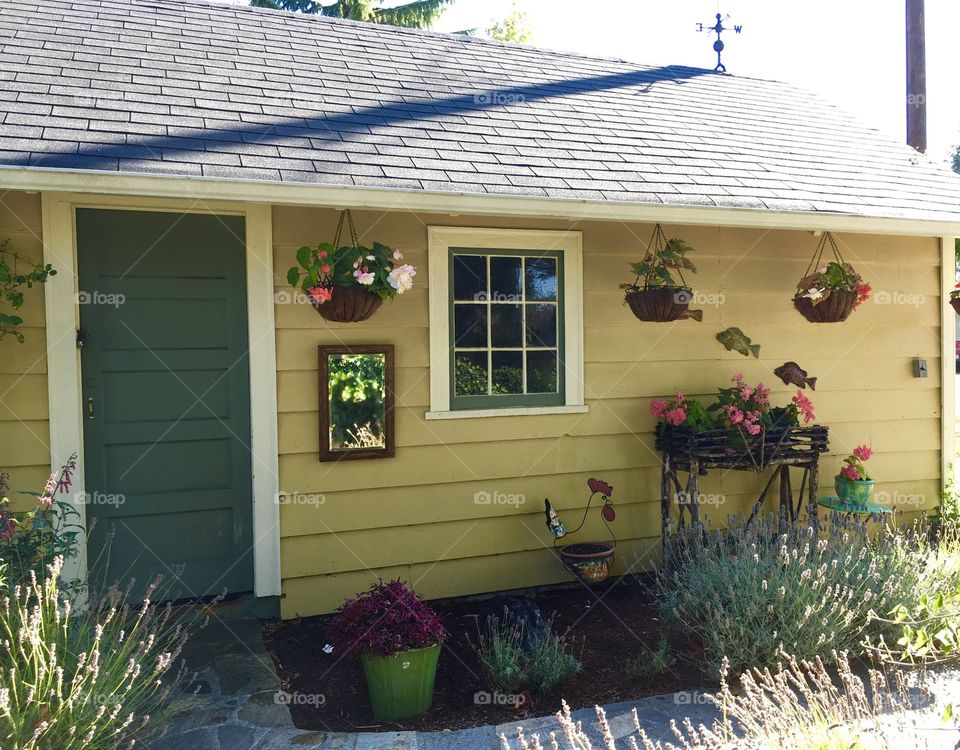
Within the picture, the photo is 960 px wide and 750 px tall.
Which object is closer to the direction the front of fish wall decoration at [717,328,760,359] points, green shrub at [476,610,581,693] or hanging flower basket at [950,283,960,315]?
the green shrub

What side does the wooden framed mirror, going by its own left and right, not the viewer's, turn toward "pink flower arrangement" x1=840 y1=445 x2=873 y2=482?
left

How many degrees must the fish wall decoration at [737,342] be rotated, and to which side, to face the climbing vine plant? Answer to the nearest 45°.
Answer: approximately 45° to its left

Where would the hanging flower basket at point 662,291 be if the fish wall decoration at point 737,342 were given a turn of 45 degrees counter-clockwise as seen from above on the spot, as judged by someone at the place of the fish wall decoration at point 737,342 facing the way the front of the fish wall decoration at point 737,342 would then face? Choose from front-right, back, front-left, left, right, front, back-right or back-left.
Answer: front

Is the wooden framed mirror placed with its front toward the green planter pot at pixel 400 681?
yes

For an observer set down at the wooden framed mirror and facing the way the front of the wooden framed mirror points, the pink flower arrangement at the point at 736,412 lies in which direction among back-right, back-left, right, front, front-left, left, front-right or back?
left

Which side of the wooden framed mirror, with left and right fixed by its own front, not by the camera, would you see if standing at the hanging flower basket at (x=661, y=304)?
left

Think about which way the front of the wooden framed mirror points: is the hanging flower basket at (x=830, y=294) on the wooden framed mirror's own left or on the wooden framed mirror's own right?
on the wooden framed mirror's own left

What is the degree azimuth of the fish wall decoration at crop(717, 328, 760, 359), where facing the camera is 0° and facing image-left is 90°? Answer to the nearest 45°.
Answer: approximately 90°

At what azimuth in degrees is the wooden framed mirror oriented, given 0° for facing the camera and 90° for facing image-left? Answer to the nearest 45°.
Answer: approximately 0°
